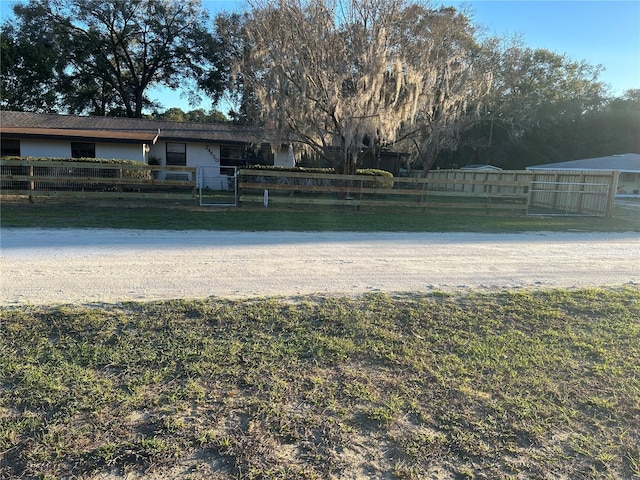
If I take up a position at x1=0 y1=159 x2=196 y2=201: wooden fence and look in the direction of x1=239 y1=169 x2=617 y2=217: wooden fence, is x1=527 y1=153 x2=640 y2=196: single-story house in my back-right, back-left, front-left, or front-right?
front-left

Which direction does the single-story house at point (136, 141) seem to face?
toward the camera

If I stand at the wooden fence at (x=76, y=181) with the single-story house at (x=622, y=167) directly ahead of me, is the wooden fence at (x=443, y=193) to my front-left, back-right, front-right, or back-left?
front-right

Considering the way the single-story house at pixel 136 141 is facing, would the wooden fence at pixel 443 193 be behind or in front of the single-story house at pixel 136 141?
in front

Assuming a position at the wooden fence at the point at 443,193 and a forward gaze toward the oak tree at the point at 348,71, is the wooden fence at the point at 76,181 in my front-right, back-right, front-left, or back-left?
front-left

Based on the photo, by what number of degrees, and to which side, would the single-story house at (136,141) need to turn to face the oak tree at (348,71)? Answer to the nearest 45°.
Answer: approximately 45° to its left

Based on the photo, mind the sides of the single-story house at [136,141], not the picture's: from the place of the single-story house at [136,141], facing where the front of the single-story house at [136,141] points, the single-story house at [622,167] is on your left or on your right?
on your left

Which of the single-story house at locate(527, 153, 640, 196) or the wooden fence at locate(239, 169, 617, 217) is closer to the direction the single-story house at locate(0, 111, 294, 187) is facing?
the wooden fence

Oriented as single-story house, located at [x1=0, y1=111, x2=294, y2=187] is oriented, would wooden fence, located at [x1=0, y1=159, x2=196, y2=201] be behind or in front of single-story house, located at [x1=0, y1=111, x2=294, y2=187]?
in front

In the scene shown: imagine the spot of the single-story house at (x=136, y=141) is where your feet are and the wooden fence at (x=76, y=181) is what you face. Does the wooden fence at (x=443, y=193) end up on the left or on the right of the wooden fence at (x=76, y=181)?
left
